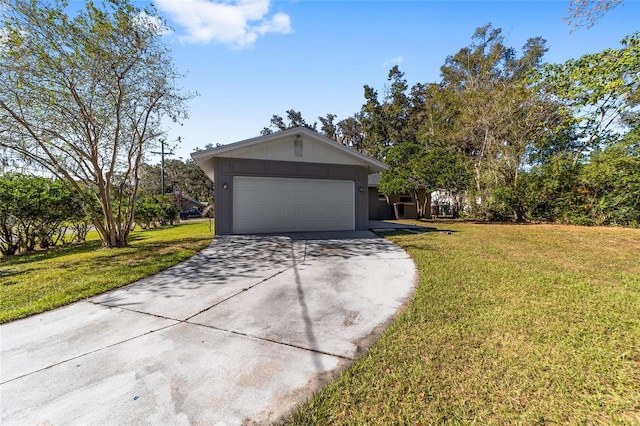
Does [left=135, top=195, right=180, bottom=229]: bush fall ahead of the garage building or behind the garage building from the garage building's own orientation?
behind

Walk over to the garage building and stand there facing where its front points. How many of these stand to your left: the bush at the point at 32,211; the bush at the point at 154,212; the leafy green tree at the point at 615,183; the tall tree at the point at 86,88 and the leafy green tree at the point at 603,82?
2

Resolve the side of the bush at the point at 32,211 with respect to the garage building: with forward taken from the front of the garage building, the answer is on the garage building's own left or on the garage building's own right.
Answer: on the garage building's own right

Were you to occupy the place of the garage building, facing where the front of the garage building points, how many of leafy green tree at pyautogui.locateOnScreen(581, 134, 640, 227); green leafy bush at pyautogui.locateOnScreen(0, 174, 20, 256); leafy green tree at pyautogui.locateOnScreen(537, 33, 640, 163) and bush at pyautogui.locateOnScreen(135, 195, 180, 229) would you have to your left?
2

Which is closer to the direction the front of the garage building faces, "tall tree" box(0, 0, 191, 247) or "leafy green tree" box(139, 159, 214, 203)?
the tall tree

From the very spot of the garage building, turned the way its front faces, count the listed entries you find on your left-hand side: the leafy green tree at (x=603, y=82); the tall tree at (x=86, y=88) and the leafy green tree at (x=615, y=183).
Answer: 2

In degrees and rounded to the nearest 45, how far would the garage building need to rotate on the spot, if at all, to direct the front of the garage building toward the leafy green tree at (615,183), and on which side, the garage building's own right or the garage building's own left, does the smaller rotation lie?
approximately 90° to the garage building's own left

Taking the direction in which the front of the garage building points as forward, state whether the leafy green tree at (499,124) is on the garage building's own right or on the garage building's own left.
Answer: on the garage building's own left

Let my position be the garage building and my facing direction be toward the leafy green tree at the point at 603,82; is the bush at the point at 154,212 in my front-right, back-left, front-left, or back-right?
back-left

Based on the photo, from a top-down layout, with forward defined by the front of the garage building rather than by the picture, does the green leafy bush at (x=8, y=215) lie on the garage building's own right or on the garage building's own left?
on the garage building's own right

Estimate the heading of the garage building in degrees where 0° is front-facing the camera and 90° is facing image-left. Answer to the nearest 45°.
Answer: approximately 0°

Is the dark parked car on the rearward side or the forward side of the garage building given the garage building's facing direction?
on the rearward side
